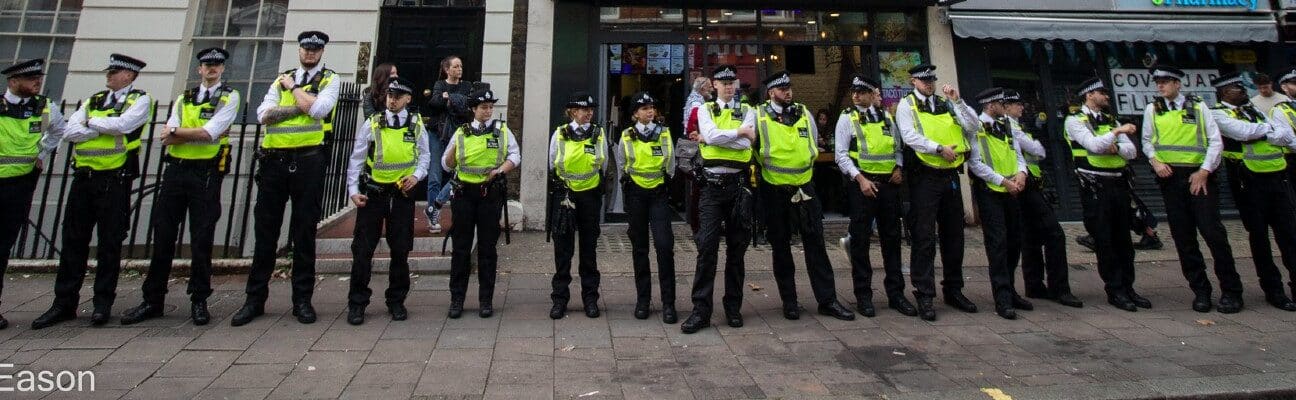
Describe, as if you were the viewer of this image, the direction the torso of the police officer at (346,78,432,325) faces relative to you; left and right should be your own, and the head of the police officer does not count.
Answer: facing the viewer

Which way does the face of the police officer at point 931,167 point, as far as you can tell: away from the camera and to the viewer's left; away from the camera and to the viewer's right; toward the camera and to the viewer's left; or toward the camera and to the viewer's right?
toward the camera and to the viewer's right

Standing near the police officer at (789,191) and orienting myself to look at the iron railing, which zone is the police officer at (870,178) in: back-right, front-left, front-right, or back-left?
back-right

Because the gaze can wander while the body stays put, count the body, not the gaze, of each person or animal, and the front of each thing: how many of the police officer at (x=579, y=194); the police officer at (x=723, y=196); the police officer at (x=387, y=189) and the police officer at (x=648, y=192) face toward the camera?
4

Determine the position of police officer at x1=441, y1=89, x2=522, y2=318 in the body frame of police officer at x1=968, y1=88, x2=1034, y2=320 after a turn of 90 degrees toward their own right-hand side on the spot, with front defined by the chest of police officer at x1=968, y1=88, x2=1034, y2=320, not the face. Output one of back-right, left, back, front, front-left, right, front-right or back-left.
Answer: front

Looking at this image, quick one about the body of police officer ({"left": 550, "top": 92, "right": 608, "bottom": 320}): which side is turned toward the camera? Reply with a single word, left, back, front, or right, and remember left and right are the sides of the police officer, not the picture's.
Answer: front

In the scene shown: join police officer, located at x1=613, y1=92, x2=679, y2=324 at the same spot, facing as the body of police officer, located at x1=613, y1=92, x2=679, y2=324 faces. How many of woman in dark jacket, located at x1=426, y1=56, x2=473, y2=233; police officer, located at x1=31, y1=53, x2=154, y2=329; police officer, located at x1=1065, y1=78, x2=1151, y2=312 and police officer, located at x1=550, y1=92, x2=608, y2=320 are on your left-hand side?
1

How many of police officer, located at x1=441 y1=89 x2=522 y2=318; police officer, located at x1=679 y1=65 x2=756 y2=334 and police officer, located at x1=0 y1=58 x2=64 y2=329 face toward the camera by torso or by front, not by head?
3

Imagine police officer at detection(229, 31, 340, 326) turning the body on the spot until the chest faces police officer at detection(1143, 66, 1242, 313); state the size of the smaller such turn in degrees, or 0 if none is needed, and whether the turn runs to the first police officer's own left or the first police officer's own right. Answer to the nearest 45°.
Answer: approximately 45° to the first police officer's own left

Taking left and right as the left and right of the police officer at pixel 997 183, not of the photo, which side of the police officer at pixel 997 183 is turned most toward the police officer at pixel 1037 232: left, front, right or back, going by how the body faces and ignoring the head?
left

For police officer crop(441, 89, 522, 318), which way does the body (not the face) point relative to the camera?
toward the camera
